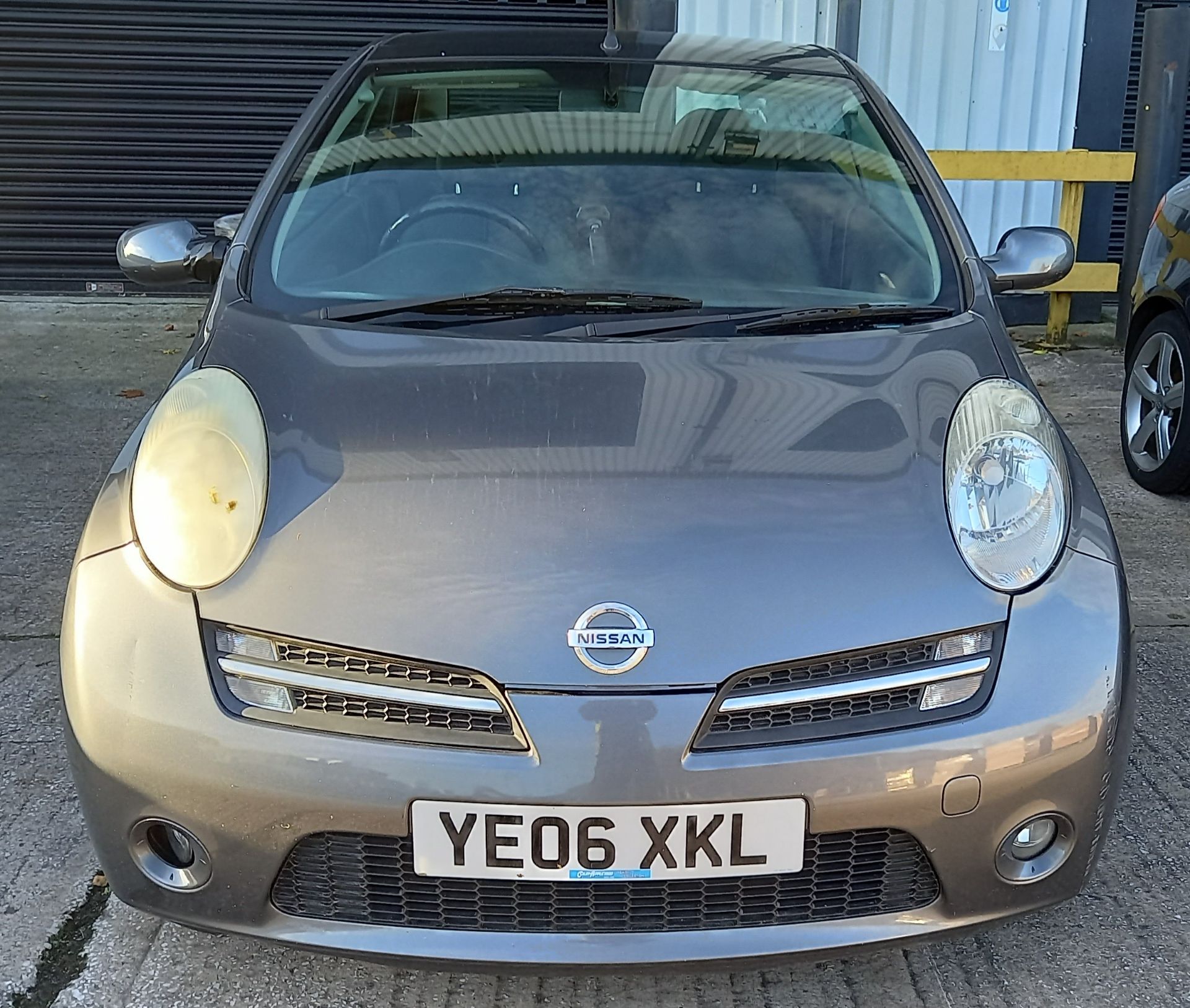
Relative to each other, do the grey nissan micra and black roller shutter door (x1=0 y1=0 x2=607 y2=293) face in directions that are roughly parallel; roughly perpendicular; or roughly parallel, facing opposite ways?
roughly parallel

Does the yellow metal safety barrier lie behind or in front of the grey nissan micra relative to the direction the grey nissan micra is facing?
behind

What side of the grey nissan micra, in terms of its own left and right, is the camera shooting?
front

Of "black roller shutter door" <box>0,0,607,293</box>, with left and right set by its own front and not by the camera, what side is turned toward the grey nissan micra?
front

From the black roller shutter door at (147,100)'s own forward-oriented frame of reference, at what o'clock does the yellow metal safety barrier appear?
The yellow metal safety barrier is roughly at 10 o'clock from the black roller shutter door.

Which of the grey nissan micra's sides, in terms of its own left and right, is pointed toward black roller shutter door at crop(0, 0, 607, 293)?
back

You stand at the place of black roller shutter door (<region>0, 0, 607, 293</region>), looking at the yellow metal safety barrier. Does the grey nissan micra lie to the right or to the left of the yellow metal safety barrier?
right

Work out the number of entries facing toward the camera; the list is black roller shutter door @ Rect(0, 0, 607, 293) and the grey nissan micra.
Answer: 2
